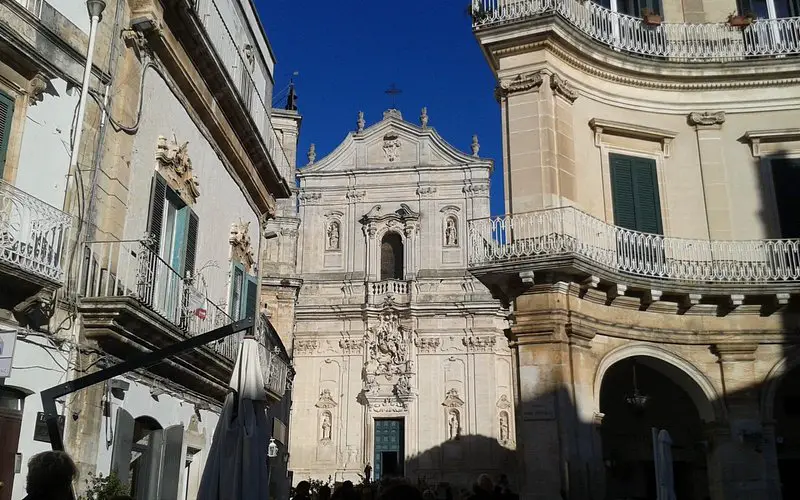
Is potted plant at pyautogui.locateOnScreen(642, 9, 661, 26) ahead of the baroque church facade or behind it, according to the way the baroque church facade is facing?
ahead

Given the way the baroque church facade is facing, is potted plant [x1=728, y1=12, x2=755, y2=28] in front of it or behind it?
in front

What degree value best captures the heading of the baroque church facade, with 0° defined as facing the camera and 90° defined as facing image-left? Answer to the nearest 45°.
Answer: approximately 0°

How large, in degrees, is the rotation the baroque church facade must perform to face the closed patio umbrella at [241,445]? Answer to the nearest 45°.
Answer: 0° — it already faces it

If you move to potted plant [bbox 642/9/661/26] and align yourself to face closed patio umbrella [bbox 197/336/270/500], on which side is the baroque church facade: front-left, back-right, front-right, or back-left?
back-right

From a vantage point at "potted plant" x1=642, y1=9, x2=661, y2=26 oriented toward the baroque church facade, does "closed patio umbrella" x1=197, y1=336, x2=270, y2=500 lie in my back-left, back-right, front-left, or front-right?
back-left
